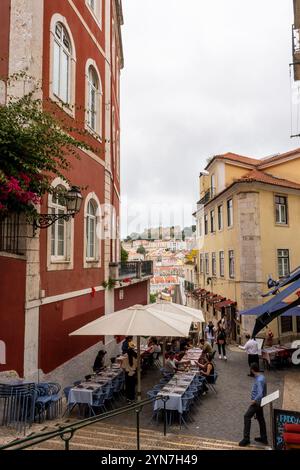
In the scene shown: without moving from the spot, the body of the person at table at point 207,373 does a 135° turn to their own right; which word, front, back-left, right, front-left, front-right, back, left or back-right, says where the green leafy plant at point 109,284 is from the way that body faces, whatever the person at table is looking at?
left

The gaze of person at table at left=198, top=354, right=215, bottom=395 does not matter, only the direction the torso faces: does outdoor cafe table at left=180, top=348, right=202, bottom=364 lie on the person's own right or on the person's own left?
on the person's own right

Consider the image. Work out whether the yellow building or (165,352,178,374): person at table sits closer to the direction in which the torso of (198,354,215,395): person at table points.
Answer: the person at table

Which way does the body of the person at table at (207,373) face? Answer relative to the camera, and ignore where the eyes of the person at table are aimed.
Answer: to the viewer's left

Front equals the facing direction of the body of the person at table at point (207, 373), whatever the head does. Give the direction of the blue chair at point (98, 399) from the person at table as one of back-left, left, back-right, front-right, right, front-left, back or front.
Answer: front-left

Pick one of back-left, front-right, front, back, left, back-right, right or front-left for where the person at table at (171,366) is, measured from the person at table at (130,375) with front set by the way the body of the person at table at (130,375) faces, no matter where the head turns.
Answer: front-right

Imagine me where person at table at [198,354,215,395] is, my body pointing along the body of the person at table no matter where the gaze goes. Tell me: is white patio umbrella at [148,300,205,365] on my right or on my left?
on my right

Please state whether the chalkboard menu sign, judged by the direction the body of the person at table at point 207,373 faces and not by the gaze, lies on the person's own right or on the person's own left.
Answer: on the person's own left

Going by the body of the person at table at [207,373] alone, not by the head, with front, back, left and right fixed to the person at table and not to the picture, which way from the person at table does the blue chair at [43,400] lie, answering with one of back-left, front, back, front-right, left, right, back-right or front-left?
front-left

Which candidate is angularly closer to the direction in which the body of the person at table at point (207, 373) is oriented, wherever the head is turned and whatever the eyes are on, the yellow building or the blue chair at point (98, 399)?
the blue chair

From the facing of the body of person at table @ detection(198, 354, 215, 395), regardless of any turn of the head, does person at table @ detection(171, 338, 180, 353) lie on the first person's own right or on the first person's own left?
on the first person's own right
